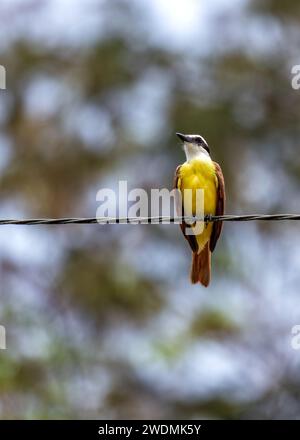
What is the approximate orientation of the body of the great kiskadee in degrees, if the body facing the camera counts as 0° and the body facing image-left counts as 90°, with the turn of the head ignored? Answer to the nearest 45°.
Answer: approximately 0°
